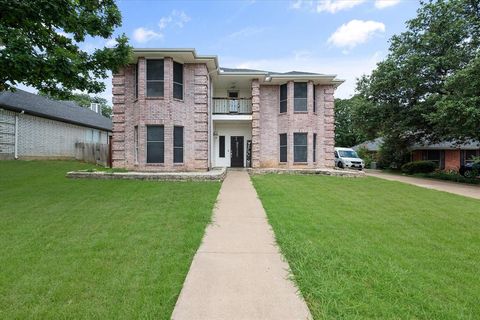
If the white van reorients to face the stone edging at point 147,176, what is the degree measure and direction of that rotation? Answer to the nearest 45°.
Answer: approximately 90° to its right

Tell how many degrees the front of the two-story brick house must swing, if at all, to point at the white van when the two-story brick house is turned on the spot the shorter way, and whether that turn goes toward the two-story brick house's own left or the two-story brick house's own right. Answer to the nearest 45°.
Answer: approximately 135° to the two-story brick house's own left

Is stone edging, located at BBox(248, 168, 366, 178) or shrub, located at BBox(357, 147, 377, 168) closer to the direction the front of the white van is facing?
the stone edging

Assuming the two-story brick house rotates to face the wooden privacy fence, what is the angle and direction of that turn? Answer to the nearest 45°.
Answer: approximately 135° to its right

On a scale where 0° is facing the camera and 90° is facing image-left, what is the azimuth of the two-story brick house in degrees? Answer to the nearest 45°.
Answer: approximately 0°

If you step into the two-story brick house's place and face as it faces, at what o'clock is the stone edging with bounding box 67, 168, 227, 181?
The stone edging is roughly at 1 o'clock from the two-story brick house.

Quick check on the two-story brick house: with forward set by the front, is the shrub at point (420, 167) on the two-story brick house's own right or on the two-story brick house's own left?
on the two-story brick house's own left
